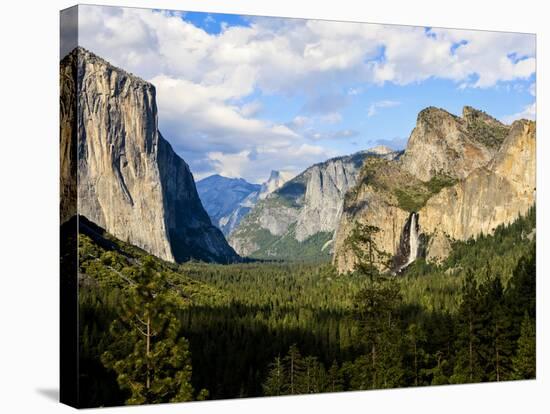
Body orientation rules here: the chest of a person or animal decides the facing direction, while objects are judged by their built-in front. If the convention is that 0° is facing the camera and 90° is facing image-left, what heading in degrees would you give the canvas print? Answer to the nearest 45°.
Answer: approximately 315°
